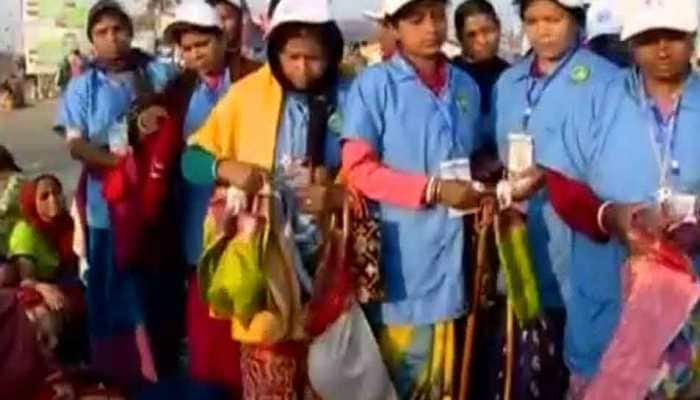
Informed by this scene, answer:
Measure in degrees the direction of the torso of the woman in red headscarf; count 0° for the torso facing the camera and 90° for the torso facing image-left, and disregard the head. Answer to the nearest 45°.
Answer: approximately 315°

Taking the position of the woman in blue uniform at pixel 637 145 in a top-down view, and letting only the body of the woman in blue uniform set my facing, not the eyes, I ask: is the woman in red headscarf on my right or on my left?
on my right

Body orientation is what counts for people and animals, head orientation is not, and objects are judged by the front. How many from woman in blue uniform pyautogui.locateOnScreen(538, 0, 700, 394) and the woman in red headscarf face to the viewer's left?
0

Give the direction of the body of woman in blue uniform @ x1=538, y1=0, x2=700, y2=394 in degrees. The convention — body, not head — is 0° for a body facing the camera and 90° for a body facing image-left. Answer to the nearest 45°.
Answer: approximately 0°
